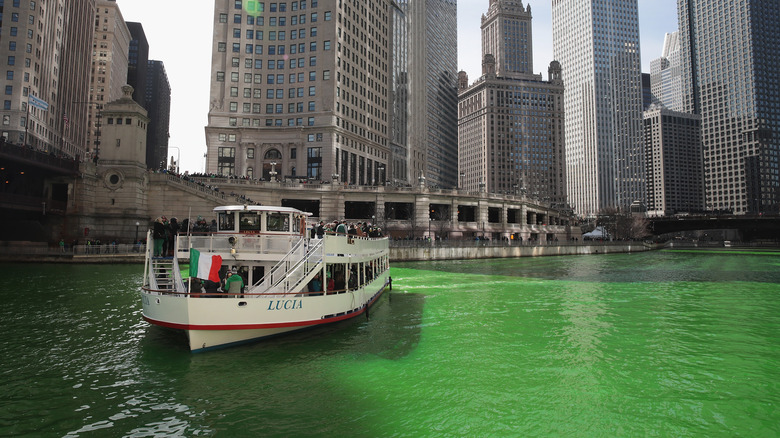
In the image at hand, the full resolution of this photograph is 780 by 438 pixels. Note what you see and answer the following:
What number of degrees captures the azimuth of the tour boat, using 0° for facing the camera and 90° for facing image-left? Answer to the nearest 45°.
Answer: approximately 45°
